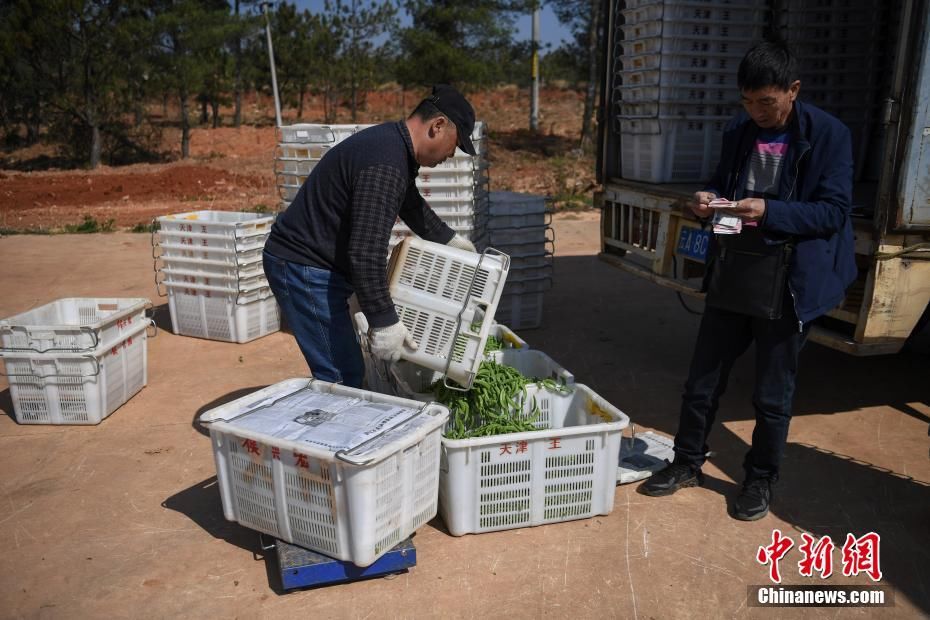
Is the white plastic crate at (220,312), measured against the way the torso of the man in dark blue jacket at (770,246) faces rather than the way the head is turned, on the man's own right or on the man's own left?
on the man's own right

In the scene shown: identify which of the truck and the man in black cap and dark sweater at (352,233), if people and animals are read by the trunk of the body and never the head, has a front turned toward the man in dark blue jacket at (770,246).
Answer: the man in black cap and dark sweater at (352,233)

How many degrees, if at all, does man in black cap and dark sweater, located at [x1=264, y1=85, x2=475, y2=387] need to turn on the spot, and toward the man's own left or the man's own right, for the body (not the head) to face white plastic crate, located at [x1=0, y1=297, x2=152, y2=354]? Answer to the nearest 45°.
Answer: approximately 135° to the man's own left

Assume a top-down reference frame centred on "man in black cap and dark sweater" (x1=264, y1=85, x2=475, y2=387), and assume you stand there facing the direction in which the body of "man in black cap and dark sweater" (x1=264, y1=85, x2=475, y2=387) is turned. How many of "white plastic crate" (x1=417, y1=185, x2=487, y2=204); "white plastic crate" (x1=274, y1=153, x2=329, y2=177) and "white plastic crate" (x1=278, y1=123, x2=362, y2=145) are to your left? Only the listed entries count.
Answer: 3

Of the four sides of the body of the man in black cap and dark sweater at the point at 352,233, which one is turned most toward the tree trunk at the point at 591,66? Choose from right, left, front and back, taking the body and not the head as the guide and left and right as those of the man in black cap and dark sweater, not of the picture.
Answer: left

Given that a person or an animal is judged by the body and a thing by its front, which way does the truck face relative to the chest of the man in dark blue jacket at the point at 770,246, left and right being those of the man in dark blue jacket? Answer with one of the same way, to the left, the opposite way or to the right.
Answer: the opposite way

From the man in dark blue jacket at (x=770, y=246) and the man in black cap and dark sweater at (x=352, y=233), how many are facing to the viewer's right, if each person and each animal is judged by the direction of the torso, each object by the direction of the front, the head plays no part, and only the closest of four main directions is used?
1

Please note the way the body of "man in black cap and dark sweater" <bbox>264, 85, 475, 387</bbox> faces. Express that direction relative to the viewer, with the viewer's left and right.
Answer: facing to the right of the viewer

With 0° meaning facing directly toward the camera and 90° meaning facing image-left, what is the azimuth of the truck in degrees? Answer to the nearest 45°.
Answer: approximately 225°

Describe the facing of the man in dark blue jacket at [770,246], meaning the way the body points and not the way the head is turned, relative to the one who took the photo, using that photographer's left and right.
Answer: facing the viewer and to the left of the viewer

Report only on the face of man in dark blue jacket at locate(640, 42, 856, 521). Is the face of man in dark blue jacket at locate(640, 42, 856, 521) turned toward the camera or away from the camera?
toward the camera

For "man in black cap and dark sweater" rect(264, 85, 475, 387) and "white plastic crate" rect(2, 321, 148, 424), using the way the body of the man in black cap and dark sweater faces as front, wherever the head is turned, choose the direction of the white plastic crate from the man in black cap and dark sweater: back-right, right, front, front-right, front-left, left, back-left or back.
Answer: back-left
